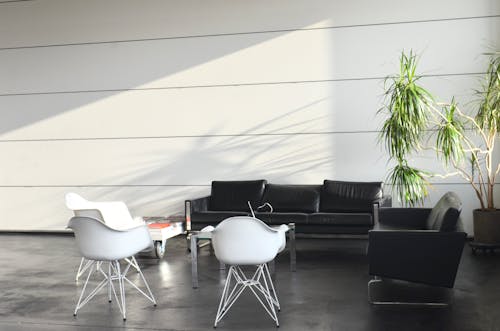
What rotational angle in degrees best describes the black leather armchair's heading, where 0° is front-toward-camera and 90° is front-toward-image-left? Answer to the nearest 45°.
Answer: approximately 90°

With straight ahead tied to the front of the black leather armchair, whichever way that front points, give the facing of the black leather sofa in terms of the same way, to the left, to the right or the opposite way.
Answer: to the left

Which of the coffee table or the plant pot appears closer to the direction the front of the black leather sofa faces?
the coffee table

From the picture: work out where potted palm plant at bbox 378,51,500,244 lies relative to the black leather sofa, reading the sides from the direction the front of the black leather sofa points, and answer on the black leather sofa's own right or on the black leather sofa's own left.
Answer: on the black leather sofa's own left

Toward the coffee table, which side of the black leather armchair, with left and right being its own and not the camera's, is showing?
front

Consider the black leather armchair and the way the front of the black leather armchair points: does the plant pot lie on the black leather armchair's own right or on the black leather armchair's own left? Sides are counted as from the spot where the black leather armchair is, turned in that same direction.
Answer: on the black leather armchair's own right

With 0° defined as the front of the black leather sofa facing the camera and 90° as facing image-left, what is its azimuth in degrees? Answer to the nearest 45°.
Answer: approximately 0°

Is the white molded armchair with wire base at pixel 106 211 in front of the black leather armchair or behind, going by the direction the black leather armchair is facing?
in front

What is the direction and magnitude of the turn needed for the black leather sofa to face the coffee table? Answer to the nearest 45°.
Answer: approximately 45° to its right

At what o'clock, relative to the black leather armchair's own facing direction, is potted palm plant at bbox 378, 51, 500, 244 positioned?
The potted palm plant is roughly at 3 o'clock from the black leather armchair.

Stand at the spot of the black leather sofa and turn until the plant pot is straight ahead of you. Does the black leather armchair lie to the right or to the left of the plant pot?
right

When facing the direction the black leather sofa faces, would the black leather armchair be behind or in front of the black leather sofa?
in front

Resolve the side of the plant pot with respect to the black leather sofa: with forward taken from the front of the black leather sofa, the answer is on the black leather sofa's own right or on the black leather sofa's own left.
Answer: on the black leather sofa's own left

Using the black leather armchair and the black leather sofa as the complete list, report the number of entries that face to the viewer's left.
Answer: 1
